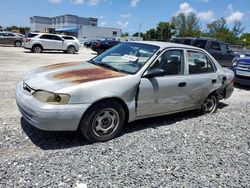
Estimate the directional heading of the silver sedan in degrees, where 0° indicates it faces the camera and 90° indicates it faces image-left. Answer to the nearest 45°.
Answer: approximately 45°

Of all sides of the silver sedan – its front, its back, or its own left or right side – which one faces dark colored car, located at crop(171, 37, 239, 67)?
back

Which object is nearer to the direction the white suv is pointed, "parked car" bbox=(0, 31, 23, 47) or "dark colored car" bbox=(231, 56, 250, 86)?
the dark colored car

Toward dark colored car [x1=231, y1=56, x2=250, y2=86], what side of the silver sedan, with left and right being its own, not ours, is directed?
back

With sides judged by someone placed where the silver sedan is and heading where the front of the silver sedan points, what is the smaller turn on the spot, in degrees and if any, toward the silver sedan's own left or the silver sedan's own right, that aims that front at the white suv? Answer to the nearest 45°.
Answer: approximately 135° to the silver sedan's own right

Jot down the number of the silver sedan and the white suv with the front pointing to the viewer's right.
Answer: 1

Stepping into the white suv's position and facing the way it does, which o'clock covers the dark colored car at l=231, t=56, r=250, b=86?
The dark colored car is roughly at 2 o'clock from the white suv.

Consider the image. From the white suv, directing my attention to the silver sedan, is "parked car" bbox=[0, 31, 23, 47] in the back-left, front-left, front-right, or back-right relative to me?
back-right

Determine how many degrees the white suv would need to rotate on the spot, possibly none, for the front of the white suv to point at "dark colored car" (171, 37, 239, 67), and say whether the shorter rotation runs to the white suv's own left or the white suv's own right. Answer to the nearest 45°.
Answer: approximately 45° to the white suv's own right

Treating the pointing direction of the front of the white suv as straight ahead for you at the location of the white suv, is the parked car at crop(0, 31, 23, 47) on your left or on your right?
on your left

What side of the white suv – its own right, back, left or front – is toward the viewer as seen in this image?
right
